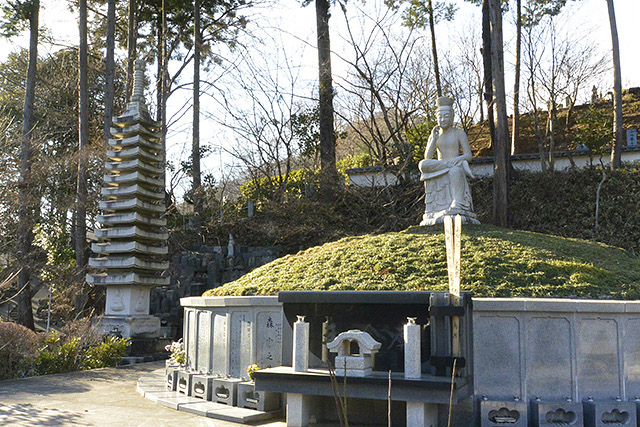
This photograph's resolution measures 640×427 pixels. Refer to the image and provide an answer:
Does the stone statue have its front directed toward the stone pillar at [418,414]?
yes

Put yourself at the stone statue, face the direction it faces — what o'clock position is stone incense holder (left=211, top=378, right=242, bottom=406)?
The stone incense holder is roughly at 1 o'clock from the stone statue.

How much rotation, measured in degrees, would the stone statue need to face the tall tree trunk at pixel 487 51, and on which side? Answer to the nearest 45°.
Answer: approximately 180°

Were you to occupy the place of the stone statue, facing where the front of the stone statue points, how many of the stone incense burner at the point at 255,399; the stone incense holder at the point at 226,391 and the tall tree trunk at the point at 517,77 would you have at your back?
1

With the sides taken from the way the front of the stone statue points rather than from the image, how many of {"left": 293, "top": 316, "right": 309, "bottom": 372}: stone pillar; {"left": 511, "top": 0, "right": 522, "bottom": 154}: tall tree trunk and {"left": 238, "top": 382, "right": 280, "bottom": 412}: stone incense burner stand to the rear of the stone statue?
1

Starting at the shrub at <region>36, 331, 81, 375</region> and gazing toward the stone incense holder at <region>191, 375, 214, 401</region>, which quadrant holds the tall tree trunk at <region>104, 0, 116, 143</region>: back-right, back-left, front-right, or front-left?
back-left

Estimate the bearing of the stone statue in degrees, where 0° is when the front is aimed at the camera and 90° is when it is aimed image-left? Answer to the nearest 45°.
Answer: approximately 0°

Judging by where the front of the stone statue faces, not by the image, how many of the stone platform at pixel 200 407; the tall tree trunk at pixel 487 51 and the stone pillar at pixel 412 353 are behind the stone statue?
1

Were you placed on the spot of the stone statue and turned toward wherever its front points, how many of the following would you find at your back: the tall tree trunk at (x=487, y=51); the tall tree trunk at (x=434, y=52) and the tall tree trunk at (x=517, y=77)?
3

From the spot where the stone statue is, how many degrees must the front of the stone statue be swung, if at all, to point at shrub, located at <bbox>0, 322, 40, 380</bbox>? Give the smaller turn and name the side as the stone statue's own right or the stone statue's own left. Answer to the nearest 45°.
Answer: approximately 90° to the stone statue's own right

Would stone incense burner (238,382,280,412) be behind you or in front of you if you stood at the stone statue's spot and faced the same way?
in front

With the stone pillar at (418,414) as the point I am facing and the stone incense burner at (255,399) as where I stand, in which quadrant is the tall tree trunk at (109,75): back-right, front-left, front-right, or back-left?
back-left

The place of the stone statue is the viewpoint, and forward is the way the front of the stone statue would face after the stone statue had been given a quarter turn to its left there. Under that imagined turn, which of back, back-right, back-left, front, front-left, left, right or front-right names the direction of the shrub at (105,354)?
back

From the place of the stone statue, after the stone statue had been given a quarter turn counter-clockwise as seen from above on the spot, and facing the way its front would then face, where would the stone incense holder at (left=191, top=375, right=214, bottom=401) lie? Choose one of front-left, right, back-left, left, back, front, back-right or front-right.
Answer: back-right

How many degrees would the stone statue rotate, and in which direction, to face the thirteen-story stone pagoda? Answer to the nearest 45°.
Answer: approximately 90° to its right

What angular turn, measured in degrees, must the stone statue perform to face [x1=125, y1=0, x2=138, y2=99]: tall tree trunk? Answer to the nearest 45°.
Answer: approximately 135° to its right
